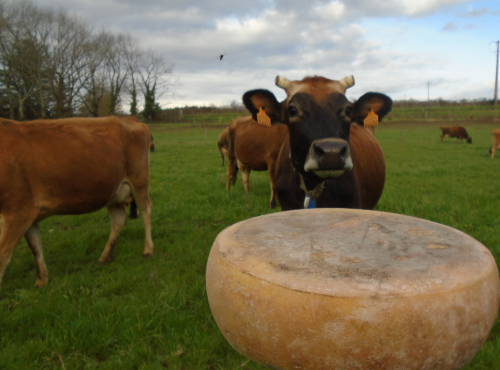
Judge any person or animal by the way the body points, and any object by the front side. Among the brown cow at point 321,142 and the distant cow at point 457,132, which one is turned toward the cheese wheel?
the brown cow

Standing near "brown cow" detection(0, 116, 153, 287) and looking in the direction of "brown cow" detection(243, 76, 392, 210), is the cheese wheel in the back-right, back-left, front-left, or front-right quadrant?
front-right

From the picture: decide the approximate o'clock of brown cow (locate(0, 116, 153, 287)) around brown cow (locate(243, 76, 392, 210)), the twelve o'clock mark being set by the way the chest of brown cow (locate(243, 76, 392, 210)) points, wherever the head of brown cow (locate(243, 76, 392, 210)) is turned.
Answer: brown cow (locate(0, 116, 153, 287)) is roughly at 3 o'clock from brown cow (locate(243, 76, 392, 210)).

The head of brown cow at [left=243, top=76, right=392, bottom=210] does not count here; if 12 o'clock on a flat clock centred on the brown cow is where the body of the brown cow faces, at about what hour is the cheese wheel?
The cheese wheel is roughly at 12 o'clock from the brown cow.

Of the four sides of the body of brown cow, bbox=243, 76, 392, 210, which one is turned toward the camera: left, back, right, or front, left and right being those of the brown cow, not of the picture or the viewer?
front

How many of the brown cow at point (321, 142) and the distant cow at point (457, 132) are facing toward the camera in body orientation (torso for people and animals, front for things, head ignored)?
1

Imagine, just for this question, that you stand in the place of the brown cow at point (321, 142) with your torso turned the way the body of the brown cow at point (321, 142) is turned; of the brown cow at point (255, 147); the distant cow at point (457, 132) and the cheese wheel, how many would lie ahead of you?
1

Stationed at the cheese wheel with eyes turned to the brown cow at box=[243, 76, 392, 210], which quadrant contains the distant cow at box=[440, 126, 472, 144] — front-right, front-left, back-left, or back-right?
front-right

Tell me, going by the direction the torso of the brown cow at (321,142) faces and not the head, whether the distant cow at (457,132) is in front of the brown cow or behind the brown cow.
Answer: behind
